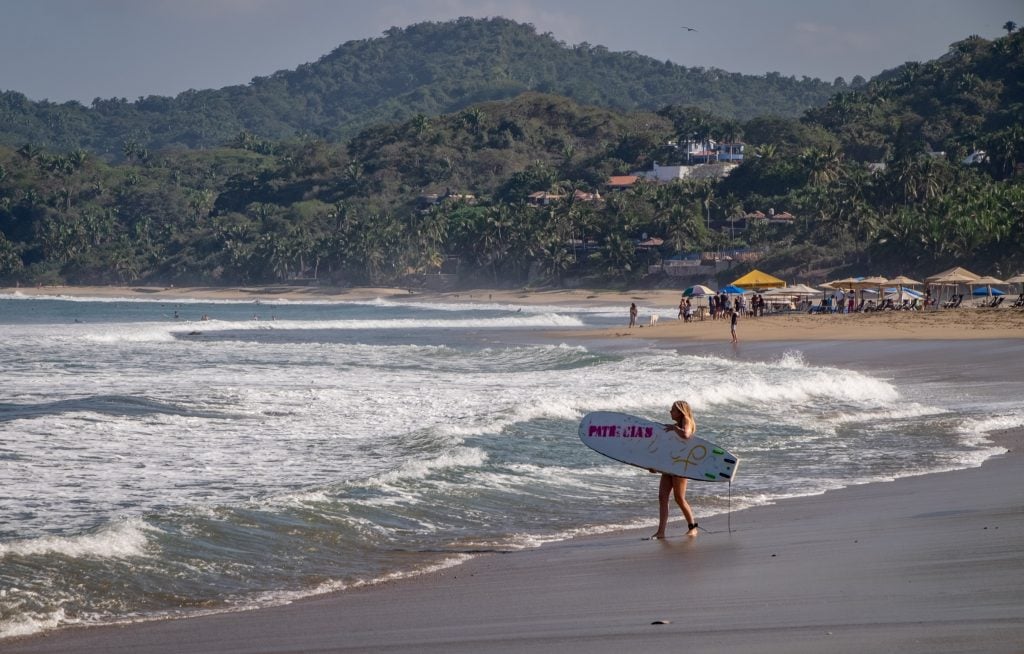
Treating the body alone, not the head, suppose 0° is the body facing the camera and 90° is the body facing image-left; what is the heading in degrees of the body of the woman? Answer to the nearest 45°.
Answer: approximately 90°
